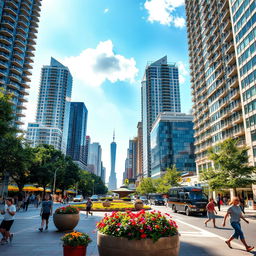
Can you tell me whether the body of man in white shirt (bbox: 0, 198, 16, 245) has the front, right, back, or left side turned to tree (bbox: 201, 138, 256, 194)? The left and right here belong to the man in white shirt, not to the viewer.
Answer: back

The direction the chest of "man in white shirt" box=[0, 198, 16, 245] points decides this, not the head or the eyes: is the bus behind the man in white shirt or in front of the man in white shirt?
behind

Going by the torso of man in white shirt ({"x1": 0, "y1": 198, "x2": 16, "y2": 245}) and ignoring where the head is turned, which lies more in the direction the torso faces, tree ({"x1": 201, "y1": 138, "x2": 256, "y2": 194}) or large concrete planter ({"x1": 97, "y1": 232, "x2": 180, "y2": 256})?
the large concrete planter

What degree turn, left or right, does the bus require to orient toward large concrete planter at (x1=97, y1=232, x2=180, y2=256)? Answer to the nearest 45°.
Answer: approximately 45° to its right

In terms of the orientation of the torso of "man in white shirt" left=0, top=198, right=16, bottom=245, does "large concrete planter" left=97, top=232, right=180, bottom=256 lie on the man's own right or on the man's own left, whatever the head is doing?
on the man's own left

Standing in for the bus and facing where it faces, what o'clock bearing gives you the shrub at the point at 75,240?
The shrub is roughly at 2 o'clock from the bus.

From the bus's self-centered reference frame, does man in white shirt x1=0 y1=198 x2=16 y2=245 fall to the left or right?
on its right

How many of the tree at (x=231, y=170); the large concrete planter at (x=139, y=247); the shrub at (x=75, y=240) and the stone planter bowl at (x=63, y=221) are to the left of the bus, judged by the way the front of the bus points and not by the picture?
1

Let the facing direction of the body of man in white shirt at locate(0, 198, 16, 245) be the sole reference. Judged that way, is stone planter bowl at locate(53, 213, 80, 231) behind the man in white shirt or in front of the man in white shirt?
behind

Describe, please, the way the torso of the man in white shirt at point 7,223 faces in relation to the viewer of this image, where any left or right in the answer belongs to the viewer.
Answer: facing the viewer and to the left of the viewer

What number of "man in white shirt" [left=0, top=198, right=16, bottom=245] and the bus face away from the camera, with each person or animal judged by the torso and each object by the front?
0

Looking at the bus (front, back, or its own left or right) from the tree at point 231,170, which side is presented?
left
